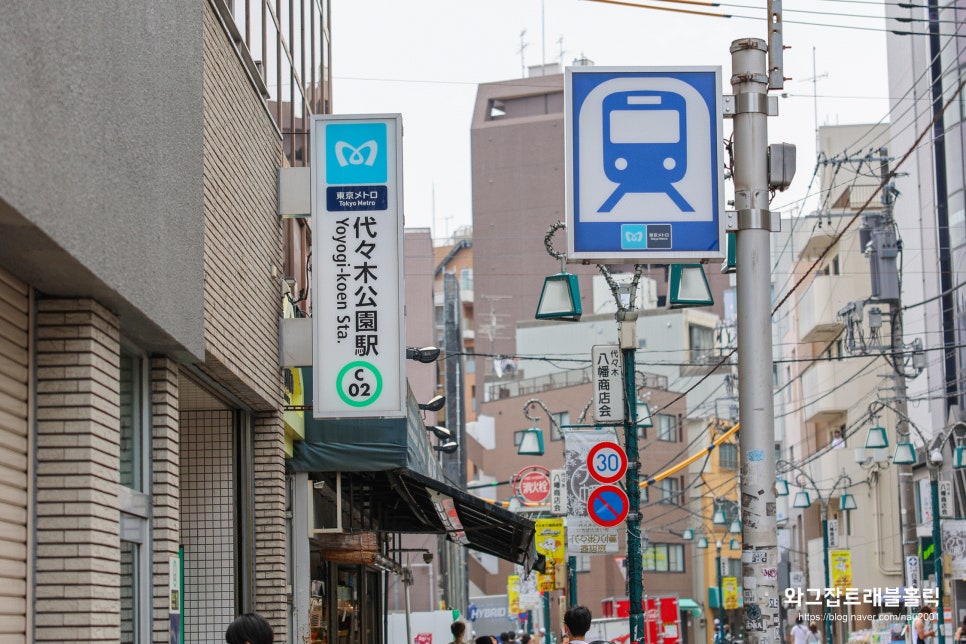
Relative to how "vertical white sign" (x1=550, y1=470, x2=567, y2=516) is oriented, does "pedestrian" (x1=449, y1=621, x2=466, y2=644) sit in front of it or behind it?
in front

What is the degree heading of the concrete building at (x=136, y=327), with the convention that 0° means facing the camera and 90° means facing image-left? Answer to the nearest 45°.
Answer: approximately 315°

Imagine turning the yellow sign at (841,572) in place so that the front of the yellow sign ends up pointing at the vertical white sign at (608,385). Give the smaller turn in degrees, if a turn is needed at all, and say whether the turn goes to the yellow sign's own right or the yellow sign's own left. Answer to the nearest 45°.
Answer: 0° — it already faces it

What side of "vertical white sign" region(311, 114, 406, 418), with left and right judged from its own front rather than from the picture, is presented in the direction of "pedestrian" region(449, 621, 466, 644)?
back

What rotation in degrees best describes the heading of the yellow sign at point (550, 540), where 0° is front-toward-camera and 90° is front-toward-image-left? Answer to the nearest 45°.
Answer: approximately 0°

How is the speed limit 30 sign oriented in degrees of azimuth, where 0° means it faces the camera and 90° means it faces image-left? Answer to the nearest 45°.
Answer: approximately 0°

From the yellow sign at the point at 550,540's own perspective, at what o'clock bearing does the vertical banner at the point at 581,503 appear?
The vertical banner is roughly at 12 o'clock from the yellow sign.

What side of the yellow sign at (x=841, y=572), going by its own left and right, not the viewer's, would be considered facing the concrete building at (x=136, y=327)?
front

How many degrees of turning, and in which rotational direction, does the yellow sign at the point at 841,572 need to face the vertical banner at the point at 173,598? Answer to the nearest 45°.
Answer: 0° — it already faces it
